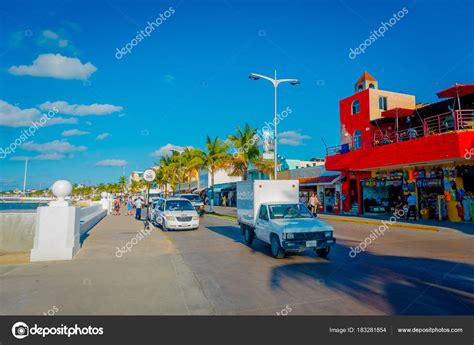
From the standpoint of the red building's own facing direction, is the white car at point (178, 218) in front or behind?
in front

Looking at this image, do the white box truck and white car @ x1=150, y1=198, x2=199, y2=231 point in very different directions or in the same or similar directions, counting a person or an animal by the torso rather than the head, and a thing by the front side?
same or similar directions

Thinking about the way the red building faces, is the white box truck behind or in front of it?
in front

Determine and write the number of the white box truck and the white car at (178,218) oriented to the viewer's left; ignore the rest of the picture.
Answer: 0

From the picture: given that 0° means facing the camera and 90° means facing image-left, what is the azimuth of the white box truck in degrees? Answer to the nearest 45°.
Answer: approximately 315°

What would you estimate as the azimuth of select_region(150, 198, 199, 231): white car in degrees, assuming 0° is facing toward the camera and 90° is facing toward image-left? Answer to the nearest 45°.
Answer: approximately 315°

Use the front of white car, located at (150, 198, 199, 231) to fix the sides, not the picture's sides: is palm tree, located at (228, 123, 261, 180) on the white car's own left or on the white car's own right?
on the white car's own left

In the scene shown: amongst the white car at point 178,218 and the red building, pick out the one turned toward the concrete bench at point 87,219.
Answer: the red building

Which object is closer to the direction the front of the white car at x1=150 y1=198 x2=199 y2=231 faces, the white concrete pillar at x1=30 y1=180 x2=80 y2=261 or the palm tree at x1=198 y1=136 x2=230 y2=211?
the white concrete pillar

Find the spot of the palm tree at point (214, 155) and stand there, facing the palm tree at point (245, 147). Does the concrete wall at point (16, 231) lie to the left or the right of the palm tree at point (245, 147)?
right

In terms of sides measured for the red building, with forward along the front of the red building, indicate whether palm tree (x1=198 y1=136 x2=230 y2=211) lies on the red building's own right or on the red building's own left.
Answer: on the red building's own right

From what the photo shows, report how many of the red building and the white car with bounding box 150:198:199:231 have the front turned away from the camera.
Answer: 0

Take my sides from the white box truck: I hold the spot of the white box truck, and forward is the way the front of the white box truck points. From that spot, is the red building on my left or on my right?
on my left
